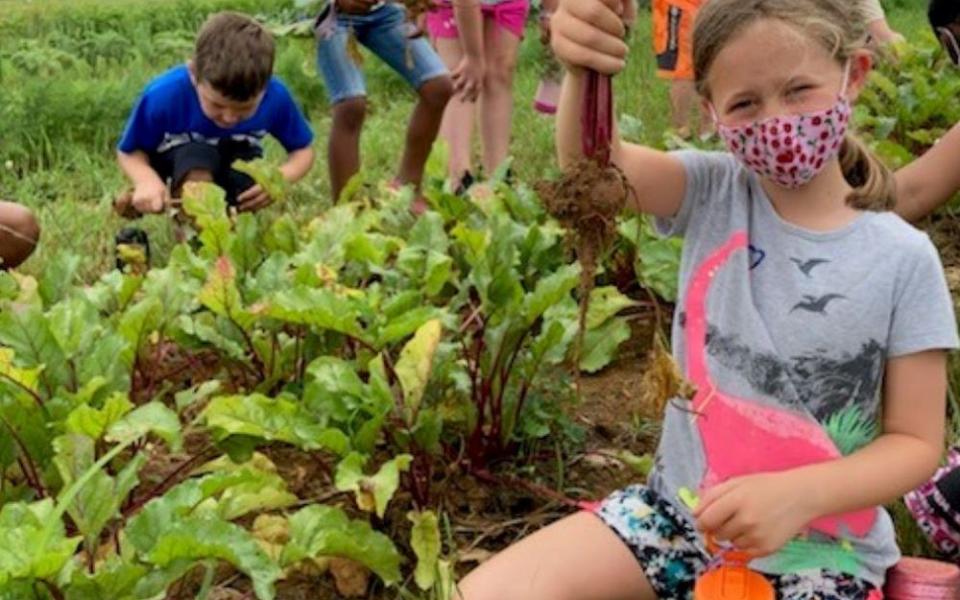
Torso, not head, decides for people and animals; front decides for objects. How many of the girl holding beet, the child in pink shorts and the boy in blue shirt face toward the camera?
3

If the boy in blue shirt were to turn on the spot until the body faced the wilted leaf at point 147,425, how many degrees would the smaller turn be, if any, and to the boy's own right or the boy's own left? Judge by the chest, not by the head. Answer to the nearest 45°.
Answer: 0° — they already face it

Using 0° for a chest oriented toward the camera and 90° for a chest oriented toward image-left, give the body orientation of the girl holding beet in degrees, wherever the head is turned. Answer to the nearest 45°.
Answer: approximately 0°

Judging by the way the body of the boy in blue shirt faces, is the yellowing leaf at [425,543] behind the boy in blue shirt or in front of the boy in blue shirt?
in front

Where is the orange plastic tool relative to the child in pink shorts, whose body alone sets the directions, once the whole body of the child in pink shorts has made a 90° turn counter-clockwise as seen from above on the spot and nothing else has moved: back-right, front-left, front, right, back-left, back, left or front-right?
right

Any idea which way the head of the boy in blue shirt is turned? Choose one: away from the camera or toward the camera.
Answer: toward the camera

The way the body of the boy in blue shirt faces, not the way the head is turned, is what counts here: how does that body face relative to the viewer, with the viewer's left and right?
facing the viewer

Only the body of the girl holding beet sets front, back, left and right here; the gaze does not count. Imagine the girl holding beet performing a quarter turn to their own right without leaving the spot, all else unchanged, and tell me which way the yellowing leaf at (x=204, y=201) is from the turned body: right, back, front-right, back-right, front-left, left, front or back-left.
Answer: front-right

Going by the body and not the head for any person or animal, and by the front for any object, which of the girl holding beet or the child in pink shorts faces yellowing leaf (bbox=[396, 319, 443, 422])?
the child in pink shorts

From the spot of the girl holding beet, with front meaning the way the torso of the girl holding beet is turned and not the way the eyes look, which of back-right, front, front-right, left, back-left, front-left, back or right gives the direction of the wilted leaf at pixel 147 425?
right

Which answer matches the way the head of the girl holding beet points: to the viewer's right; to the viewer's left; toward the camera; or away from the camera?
toward the camera

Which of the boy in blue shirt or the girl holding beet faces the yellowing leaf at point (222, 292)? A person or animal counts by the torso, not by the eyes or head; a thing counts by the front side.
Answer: the boy in blue shirt

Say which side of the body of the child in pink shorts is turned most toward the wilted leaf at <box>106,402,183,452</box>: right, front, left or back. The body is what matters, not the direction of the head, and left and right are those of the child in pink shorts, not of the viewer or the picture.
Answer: front

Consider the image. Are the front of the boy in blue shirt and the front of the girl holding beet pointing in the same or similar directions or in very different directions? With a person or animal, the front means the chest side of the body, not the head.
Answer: same or similar directions

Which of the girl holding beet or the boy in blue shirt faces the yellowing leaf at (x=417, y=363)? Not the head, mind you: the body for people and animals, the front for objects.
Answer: the boy in blue shirt

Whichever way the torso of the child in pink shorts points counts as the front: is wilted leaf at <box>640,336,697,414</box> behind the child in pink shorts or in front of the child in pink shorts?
in front

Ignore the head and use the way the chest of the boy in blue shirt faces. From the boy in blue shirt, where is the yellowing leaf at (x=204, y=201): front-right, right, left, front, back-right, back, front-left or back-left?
front

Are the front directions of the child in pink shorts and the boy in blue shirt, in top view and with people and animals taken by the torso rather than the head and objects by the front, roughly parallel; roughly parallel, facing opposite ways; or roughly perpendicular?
roughly parallel
